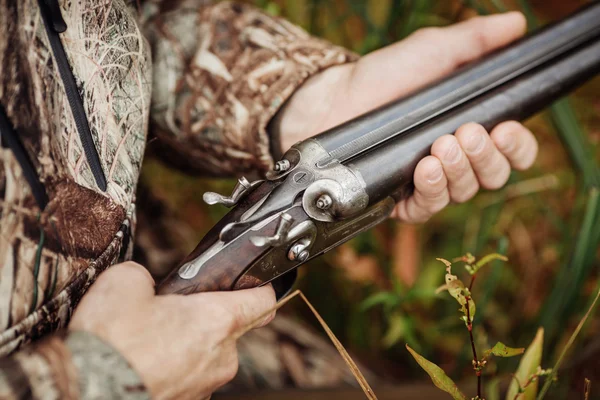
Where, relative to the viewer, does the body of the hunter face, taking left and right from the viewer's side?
facing the viewer and to the right of the viewer
